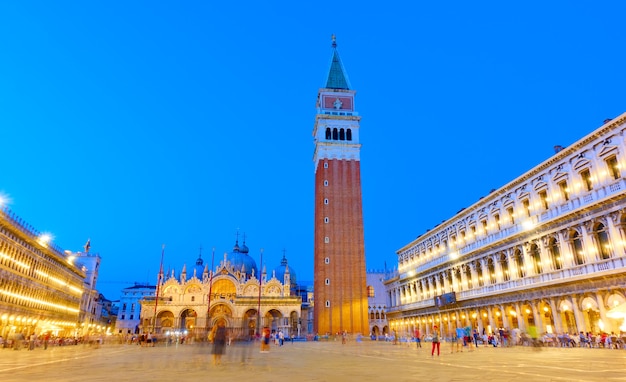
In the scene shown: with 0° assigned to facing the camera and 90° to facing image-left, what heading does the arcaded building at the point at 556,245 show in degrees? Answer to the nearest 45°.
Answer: approximately 45°
